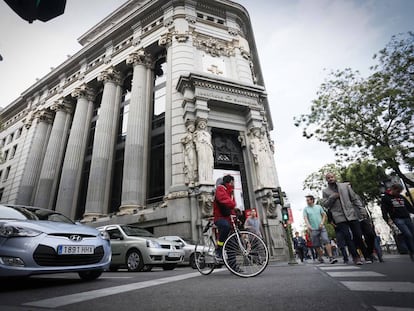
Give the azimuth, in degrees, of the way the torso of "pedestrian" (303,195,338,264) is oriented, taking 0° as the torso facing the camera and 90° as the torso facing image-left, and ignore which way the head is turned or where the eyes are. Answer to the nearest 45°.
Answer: approximately 0°

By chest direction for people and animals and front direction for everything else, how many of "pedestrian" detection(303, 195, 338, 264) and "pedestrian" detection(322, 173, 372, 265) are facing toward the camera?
2

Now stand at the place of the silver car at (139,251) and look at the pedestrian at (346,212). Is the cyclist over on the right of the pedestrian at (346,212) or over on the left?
right
